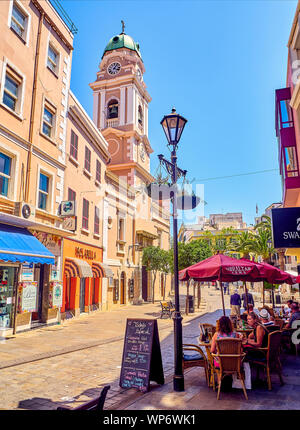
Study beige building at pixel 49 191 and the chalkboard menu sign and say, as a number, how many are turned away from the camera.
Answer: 0

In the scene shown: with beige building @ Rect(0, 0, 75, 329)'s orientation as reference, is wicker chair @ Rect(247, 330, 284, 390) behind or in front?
in front

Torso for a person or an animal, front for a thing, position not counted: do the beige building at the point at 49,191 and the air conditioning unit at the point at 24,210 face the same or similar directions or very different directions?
same or similar directions

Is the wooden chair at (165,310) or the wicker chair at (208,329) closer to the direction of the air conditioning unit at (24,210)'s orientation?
the wicker chair

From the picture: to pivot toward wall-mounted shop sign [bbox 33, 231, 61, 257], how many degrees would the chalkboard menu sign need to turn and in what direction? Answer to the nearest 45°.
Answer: approximately 90° to its right

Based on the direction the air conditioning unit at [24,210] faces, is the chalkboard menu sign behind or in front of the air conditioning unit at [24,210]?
in front

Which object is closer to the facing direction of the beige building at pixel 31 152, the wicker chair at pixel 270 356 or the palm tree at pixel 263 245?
the wicker chair

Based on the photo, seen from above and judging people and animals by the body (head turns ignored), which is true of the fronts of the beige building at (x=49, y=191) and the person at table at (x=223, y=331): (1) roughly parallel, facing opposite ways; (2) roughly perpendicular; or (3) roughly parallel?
roughly perpendicular

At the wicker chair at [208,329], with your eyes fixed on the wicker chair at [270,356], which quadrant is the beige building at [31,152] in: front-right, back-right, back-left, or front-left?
back-right

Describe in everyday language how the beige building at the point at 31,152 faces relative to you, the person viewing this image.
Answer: facing the viewer and to the right of the viewer

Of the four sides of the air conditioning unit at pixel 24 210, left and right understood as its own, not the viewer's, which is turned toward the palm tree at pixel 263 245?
left

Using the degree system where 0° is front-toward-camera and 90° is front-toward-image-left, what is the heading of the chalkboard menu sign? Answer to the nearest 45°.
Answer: approximately 45°

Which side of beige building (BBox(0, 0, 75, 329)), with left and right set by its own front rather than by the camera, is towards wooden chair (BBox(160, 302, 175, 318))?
left
